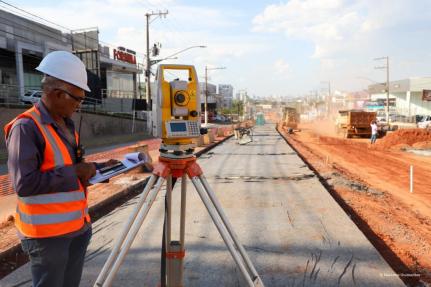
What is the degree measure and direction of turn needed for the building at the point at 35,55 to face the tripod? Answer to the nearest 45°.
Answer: approximately 45° to its right

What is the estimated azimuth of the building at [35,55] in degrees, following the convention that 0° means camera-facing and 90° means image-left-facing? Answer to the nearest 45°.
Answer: approximately 315°

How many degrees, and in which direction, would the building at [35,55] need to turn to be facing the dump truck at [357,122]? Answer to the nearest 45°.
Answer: approximately 45° to its left

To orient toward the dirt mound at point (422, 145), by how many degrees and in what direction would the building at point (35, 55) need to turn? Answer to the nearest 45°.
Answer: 0° — it already faces it

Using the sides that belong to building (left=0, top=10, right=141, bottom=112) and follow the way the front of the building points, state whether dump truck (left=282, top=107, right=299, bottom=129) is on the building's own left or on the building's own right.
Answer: on the building's own left

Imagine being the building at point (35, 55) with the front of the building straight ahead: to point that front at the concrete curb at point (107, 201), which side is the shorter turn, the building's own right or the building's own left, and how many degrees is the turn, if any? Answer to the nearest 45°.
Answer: approximately 45° to the building's own right

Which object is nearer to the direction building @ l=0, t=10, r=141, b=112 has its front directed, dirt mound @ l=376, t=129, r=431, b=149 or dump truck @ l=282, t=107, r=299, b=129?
the dirt mound

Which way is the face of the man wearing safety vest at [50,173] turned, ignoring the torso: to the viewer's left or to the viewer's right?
to the viewer's right
